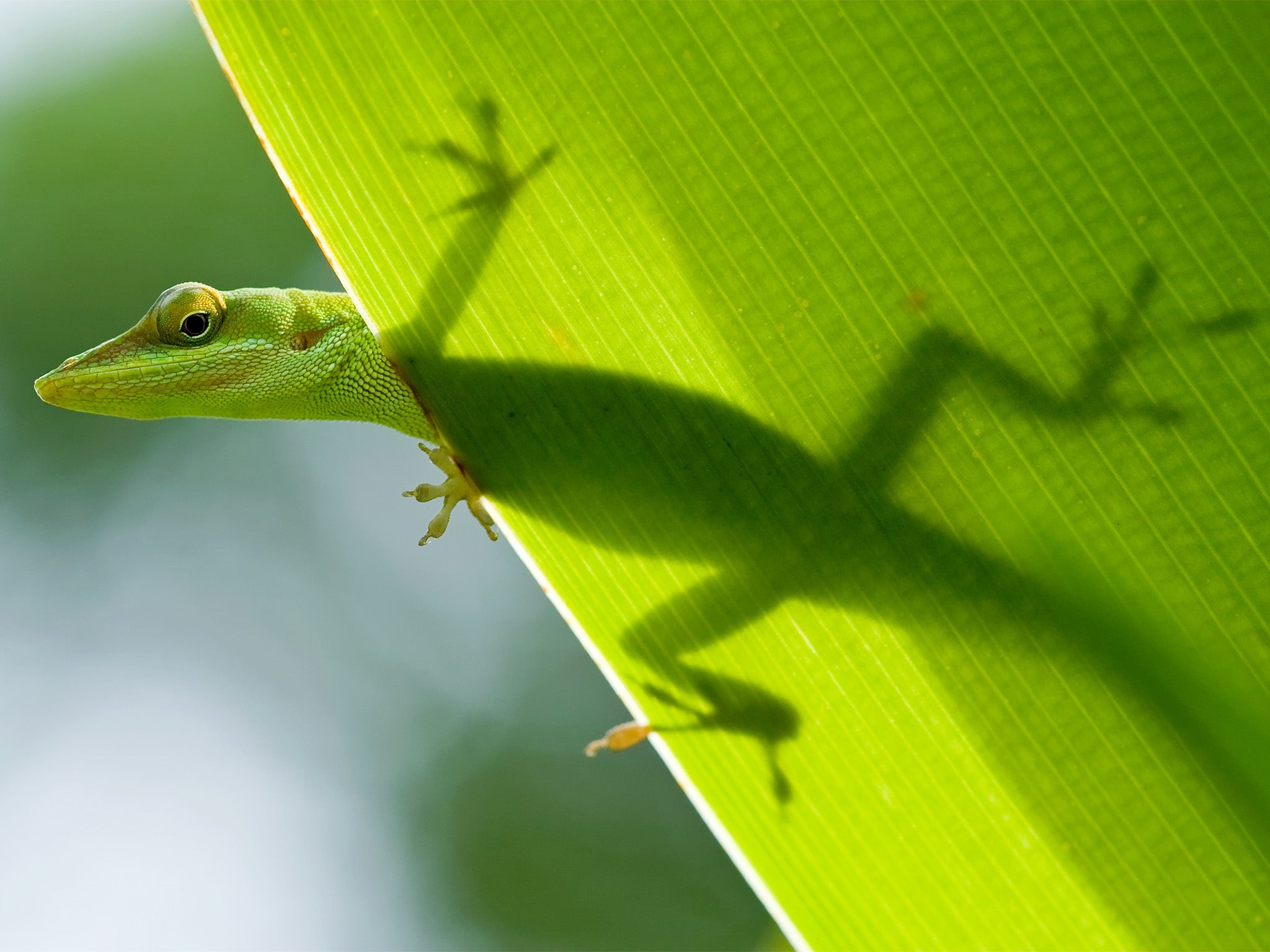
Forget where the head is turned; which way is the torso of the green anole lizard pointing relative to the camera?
to the viewer's left
